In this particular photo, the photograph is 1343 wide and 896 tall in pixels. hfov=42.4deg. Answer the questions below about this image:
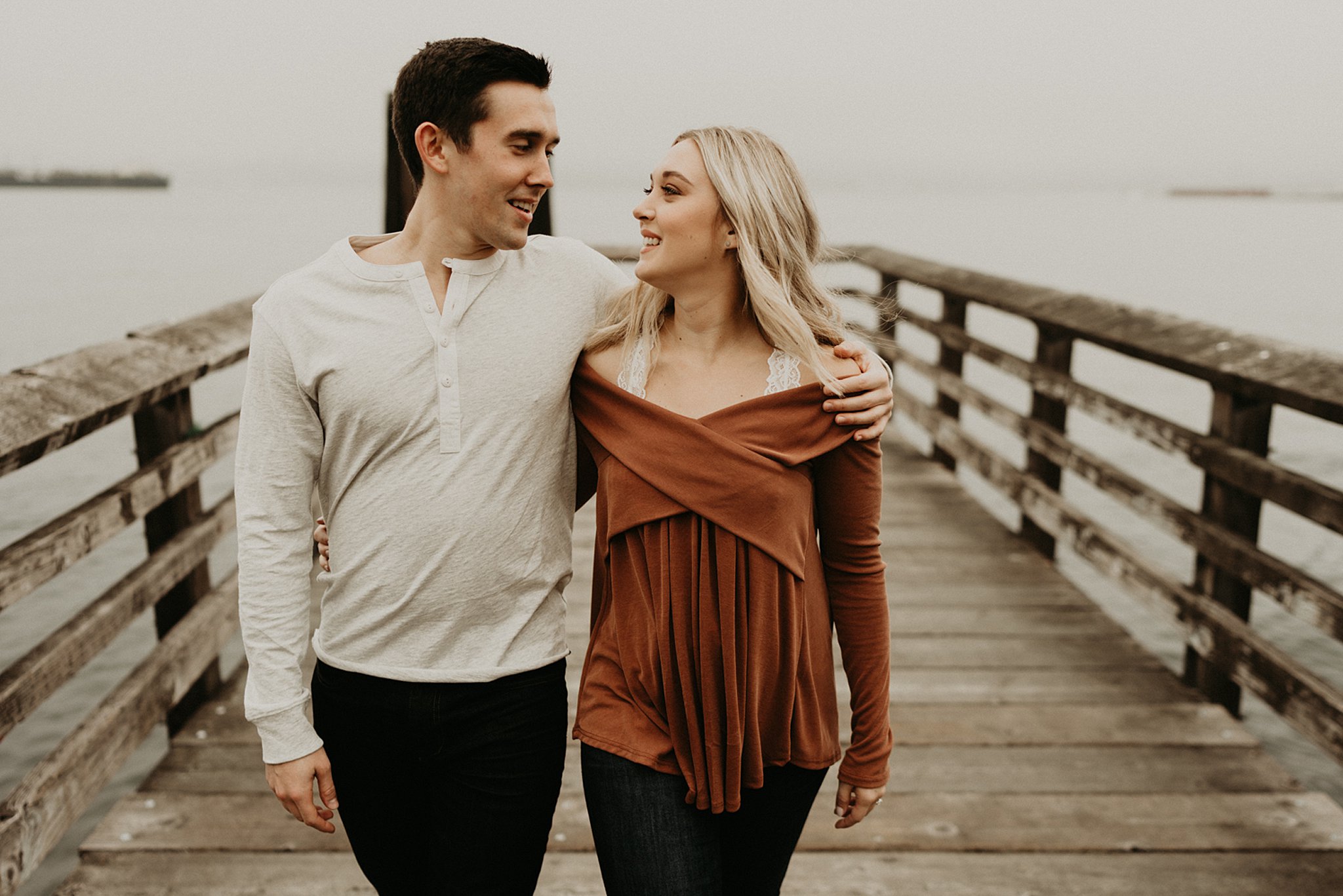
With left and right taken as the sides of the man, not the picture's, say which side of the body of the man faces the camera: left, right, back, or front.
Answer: front

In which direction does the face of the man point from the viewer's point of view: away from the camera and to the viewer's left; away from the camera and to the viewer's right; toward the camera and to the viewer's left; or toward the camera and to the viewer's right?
toward the camera and to the viewer's right
